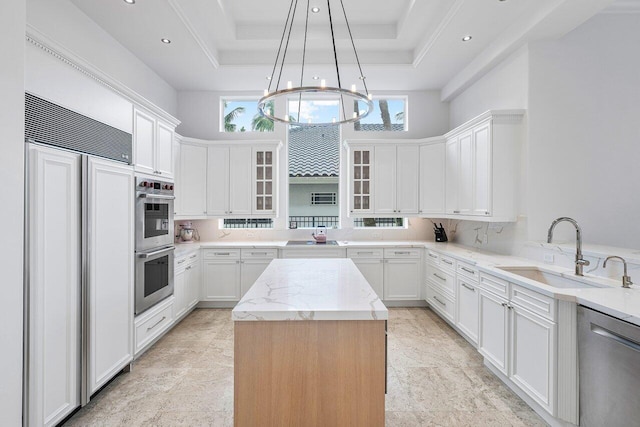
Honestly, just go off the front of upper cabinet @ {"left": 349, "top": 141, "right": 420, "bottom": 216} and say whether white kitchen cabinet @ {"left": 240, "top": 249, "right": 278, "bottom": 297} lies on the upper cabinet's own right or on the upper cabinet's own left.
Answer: on the upper cabinet's own right

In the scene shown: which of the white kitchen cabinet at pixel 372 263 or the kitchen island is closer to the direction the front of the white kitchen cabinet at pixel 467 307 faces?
the kitchen island

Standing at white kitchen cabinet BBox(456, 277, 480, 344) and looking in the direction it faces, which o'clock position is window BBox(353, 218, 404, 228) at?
The window is roughly at 3 o'clock from the white kitchen cabinet.

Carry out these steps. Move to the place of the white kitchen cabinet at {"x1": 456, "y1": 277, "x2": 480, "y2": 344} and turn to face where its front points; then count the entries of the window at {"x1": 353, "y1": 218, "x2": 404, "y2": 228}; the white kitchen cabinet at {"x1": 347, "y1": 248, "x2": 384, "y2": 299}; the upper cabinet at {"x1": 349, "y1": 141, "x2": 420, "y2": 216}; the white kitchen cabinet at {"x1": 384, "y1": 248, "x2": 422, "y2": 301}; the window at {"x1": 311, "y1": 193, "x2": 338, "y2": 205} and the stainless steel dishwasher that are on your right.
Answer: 5

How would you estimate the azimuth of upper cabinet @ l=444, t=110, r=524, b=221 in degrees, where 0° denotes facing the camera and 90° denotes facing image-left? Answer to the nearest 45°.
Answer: approximately 45°

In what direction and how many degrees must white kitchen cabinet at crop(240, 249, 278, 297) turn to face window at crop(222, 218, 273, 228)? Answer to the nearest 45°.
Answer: approximately 180°

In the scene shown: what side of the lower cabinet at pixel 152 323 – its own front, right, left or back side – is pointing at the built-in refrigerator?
right

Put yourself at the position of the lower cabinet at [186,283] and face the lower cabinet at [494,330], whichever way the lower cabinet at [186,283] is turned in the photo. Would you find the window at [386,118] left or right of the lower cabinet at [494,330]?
left

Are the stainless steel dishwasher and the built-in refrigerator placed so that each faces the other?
yes

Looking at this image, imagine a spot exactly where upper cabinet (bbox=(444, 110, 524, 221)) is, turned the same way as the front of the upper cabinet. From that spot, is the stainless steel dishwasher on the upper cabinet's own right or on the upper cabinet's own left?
on the upper cabinet's own left

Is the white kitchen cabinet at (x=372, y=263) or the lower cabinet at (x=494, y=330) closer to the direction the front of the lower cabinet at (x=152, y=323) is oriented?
the lower cabinet
